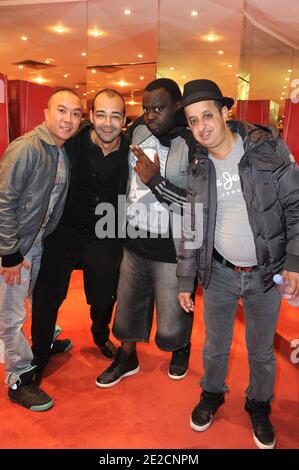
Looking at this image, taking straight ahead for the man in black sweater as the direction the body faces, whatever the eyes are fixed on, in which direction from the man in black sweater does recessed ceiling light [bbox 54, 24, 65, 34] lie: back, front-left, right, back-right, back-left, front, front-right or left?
back

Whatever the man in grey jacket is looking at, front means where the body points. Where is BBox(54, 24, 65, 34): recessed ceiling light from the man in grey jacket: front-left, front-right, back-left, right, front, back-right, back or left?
back-left

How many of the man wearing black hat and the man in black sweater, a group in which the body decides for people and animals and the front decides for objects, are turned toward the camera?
2

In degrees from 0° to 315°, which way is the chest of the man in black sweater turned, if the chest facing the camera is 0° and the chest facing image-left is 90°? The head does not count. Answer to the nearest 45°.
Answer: approximately 0°

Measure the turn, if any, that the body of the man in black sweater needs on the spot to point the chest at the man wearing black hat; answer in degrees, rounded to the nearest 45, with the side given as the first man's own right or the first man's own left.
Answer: approximately 45° to the first man's own left

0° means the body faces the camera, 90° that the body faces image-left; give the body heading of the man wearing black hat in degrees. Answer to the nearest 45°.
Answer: approximately 0°

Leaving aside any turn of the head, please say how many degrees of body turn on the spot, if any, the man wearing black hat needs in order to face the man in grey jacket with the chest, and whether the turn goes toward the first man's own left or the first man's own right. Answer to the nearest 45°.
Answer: approximately 90° to the first man's own right

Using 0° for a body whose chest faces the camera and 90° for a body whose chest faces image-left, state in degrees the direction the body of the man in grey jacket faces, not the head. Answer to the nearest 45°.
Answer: approximately 315°
